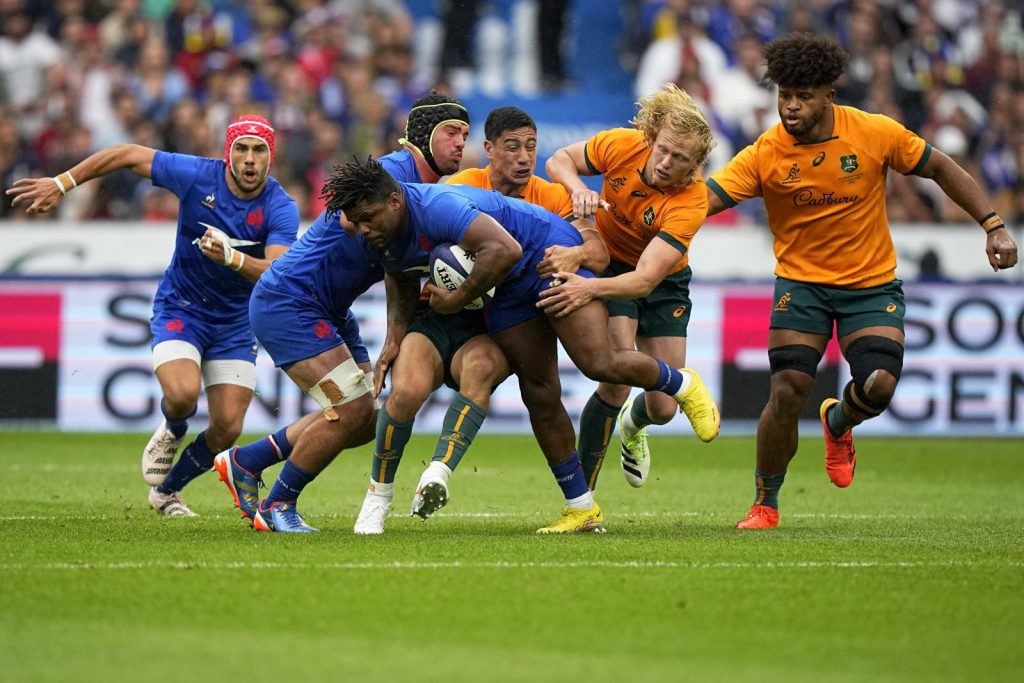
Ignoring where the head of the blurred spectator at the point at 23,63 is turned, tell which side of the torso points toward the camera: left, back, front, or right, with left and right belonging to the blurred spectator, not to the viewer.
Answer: front

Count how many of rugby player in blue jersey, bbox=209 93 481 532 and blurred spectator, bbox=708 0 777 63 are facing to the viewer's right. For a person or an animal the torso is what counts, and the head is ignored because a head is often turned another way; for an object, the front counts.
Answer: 1

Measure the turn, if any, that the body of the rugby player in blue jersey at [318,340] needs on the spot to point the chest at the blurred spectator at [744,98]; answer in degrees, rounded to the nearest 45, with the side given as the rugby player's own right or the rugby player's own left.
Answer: approximately 45° to the rugby player's own left

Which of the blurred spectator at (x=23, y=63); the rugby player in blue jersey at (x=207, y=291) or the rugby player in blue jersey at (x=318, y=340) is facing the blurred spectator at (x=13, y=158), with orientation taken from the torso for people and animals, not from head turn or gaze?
the blurred spectator at (x=23, y=63)

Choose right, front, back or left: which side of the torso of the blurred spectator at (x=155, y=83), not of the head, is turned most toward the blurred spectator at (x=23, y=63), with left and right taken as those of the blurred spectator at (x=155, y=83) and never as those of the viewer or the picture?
right

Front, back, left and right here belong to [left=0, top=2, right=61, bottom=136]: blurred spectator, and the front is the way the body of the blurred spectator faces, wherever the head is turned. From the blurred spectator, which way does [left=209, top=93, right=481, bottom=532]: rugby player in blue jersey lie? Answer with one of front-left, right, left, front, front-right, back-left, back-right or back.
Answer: front

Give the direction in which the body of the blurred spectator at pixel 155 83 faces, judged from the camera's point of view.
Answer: toward the camera

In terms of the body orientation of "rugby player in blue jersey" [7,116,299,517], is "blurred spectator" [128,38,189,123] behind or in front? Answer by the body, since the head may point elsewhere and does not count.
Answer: behind

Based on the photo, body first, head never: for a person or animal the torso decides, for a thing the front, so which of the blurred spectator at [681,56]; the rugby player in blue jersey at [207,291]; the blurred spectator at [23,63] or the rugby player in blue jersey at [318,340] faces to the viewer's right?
the rugby player in blue jersey at [318,340]

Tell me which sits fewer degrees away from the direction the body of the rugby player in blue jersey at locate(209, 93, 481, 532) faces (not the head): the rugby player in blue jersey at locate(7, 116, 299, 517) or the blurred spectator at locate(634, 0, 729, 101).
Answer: the blurred spectator

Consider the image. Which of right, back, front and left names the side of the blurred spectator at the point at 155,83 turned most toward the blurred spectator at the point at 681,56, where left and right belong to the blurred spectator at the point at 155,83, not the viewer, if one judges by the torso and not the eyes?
left

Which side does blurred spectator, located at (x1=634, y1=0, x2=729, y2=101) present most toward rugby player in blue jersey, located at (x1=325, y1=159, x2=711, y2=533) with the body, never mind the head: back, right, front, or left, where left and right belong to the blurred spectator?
front

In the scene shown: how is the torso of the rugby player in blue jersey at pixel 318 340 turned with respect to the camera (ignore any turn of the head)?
to the viewer's right

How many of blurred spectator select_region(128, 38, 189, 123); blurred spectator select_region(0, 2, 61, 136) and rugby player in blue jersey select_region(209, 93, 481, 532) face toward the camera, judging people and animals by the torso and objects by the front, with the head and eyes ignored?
2

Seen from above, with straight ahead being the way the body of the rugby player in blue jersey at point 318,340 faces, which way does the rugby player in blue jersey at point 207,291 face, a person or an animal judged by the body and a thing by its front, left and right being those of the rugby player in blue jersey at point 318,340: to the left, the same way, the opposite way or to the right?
to the right

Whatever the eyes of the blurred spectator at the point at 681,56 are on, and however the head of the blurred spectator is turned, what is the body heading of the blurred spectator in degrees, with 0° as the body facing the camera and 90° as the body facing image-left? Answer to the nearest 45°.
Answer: approximately 0°

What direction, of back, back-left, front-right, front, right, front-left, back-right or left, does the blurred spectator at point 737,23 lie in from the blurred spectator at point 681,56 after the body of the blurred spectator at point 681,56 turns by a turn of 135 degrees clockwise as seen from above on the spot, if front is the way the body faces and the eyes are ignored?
right

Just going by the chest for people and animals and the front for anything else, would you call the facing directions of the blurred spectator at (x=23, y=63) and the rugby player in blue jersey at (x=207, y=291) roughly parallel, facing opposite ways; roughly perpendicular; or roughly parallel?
roughly parallel

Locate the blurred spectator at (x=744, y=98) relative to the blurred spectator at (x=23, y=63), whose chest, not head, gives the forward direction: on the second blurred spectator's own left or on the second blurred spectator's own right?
on the second blurred spectator's own left
